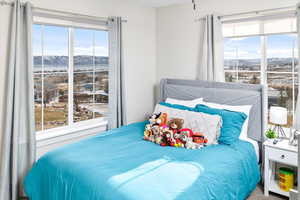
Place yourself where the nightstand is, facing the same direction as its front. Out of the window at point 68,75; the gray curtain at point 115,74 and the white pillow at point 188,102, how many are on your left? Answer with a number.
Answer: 0

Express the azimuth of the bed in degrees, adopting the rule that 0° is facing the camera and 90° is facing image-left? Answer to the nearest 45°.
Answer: approximately 45°

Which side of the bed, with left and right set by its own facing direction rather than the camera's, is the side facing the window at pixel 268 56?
back

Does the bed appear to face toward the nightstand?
no

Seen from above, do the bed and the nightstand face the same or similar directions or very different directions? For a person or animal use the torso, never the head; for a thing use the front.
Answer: same or similar directions

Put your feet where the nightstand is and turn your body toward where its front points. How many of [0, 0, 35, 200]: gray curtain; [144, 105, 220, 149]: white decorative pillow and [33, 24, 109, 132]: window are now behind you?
0

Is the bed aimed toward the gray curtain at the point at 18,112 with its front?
no

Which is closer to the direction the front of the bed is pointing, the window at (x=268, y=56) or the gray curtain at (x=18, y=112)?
the gray curtain

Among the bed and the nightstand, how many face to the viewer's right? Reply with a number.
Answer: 0

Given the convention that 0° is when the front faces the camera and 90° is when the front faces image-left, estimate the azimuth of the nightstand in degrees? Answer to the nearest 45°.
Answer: approximately 45°

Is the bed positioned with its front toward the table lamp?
no

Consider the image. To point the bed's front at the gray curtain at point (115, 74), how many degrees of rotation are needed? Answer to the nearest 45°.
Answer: approximately 135° to its right
